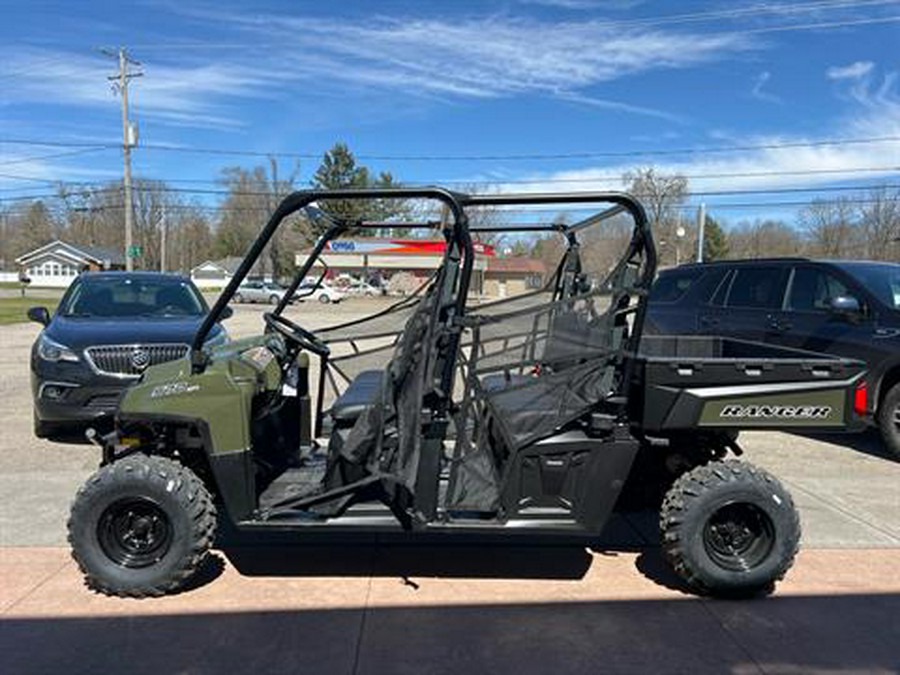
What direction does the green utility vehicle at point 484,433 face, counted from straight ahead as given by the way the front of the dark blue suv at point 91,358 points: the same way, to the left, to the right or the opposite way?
to the right

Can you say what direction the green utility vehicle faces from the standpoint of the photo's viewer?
facing to the left of the viewer

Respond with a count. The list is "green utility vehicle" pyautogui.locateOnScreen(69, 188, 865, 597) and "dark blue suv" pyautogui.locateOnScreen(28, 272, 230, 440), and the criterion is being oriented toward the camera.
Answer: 1

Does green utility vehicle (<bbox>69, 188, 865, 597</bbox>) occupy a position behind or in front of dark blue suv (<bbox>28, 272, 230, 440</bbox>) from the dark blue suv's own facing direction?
in front

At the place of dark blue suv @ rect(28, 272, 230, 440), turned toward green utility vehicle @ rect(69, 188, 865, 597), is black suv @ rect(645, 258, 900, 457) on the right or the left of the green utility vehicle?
left

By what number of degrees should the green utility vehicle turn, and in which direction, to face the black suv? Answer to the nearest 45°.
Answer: approximately 135° to its right

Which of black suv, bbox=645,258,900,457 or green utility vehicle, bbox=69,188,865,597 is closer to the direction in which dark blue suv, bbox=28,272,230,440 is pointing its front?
the green utility vehicle

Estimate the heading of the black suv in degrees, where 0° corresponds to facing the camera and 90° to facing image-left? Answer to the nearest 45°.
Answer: approximately 315°

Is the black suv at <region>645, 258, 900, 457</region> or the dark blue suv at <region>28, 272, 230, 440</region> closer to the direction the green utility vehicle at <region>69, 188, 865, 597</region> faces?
the dark blue suv

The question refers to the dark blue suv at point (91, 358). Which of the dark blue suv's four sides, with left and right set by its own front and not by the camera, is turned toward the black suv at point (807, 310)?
left

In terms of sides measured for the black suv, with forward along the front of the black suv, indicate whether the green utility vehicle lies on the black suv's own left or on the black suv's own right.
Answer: on the black suv's own right

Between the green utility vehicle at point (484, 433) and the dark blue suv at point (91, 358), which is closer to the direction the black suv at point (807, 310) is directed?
the green utility vehicle
